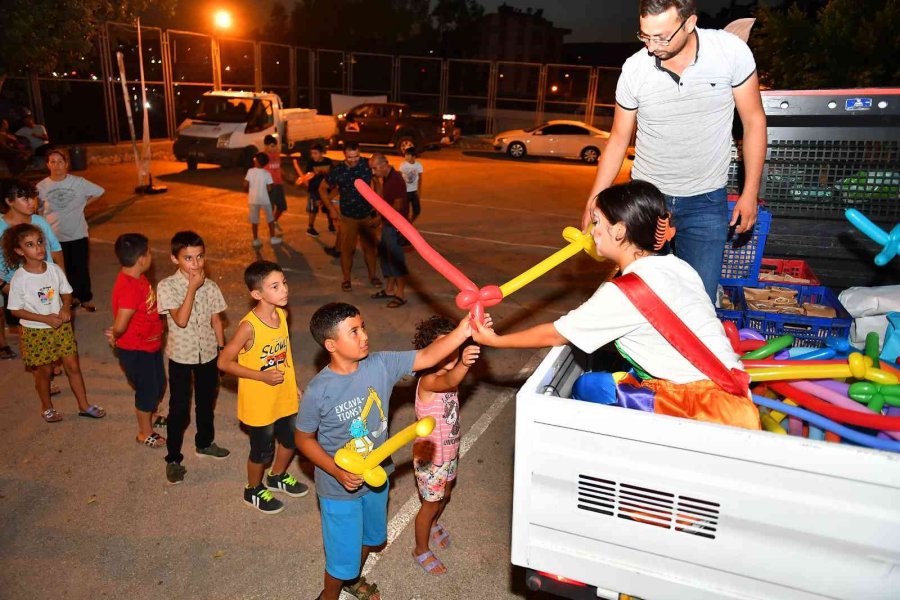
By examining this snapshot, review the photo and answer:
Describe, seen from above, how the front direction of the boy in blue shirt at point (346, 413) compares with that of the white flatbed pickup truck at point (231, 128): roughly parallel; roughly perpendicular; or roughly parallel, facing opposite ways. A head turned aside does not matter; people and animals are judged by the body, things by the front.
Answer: roughly perpendicular

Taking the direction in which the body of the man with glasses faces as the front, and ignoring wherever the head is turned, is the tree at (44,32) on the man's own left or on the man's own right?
on the man's own right

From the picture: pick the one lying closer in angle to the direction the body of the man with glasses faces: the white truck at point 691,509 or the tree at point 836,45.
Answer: the white truck

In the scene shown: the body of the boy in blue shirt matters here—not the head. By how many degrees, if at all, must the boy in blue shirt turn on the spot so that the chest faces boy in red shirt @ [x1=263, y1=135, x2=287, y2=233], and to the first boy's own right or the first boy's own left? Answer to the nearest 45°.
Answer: approximately 135° to the first boy's own left

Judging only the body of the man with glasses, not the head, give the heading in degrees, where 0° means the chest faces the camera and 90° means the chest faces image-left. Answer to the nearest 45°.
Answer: approximately 45°

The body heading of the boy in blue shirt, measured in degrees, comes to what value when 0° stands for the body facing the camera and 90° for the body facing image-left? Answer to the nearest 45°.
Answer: approximately 315°

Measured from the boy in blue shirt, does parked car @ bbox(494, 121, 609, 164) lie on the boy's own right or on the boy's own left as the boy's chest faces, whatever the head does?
on the boy's own left

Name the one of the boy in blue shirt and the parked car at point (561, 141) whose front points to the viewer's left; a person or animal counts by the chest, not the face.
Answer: the parked car

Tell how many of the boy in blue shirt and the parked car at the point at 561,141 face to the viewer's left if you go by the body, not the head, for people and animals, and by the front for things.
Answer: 1

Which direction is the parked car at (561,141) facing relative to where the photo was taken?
to the viewer's left

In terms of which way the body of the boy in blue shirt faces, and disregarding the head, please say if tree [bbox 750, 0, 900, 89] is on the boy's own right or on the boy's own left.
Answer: on the boy's own left

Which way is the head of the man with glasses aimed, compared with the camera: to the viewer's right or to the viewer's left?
to the viewer's left
